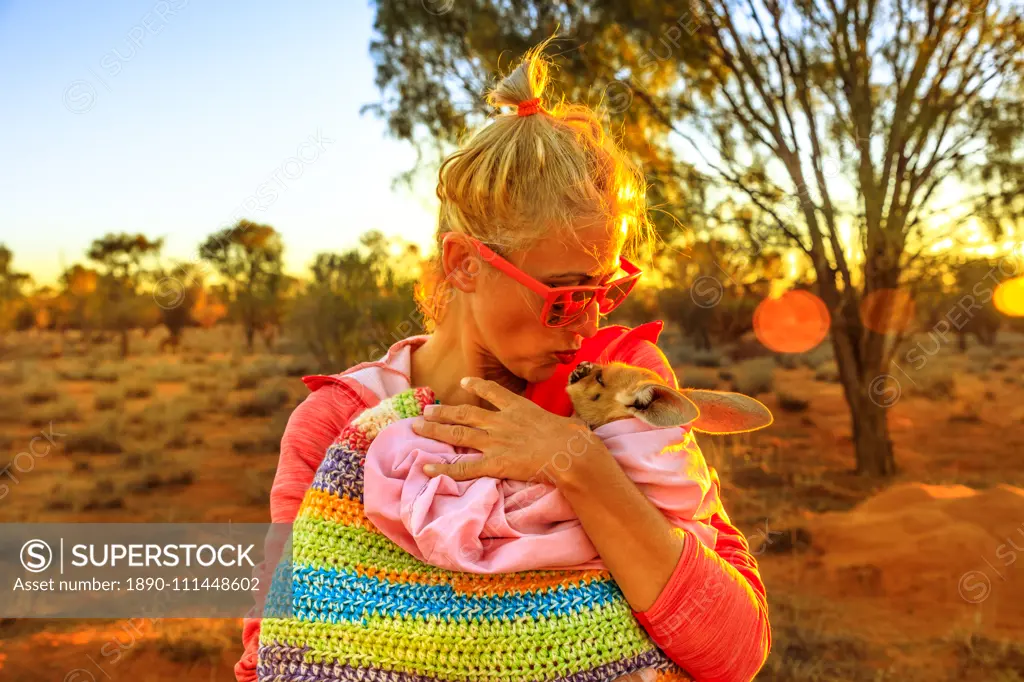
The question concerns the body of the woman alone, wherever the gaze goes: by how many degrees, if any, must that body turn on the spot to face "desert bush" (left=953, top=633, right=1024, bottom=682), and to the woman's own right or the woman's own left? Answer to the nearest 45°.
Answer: approximately 135° to the woman's own left

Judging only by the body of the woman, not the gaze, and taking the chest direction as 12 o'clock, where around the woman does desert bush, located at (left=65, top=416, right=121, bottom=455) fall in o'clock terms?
The desert bush is roughly at 5 o'clock from the woman.

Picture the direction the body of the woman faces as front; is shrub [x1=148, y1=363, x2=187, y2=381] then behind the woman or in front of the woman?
behind

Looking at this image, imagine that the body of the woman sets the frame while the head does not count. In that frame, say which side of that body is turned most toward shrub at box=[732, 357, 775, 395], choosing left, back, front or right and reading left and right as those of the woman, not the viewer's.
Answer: back

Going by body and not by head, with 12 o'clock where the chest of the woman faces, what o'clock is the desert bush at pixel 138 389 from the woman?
The desert bush is roughly at 5 o'clock from the woman.

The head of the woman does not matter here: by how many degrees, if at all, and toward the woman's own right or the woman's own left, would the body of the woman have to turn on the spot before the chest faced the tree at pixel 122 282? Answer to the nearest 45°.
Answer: approximately 135° to the woman's own right

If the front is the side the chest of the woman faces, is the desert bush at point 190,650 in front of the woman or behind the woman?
behind

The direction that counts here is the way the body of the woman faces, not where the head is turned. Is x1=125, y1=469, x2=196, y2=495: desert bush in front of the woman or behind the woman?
behind

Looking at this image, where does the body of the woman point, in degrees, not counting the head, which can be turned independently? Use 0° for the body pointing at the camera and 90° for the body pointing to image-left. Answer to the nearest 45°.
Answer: approximately 0°

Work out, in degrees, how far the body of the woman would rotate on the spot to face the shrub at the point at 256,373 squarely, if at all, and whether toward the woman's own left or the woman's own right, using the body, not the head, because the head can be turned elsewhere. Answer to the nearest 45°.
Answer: approximately 180°

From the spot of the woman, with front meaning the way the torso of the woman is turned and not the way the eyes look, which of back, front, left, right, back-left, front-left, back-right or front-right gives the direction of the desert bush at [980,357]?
back-left
